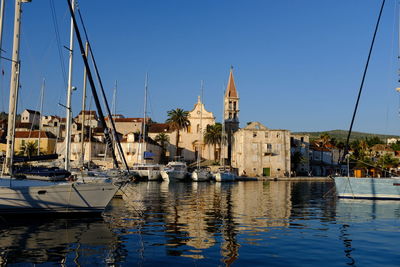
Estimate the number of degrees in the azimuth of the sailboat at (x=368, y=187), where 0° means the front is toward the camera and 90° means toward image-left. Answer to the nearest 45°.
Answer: approximately 90°

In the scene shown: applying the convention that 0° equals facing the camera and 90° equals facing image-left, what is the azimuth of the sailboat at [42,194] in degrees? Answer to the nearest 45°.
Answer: approximately 270°
